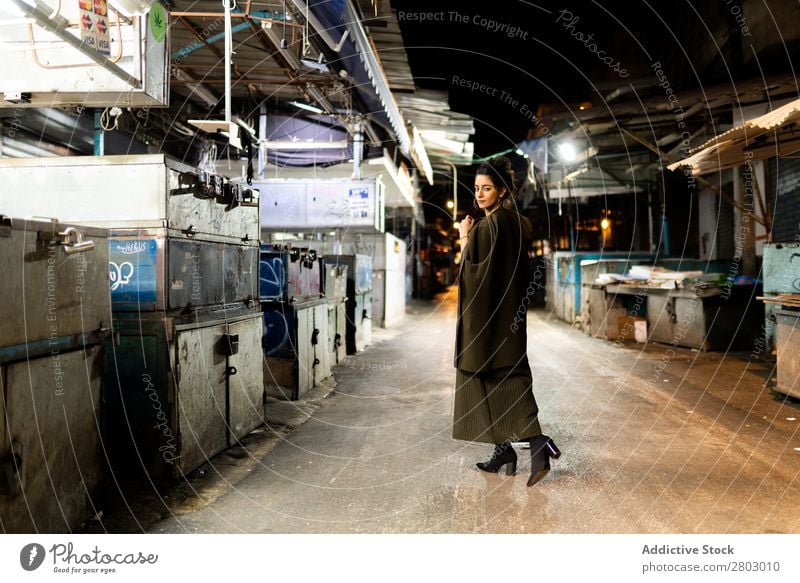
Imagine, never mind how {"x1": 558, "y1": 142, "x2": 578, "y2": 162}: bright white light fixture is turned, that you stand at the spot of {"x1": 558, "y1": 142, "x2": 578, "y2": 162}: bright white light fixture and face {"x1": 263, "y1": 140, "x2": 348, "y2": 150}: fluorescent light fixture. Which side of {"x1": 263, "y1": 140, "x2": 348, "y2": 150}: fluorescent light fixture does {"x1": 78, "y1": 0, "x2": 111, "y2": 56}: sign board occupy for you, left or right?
left

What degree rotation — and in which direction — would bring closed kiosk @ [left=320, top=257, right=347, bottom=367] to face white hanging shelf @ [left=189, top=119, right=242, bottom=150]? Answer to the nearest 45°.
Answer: approximately 45° to its right

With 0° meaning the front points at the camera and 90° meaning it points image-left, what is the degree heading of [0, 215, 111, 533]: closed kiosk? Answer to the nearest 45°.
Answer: approximately 315°

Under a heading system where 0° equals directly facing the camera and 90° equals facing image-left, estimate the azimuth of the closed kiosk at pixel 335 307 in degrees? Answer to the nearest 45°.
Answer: approximately 315°

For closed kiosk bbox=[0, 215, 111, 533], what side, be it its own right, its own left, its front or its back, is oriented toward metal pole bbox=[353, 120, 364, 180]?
left
